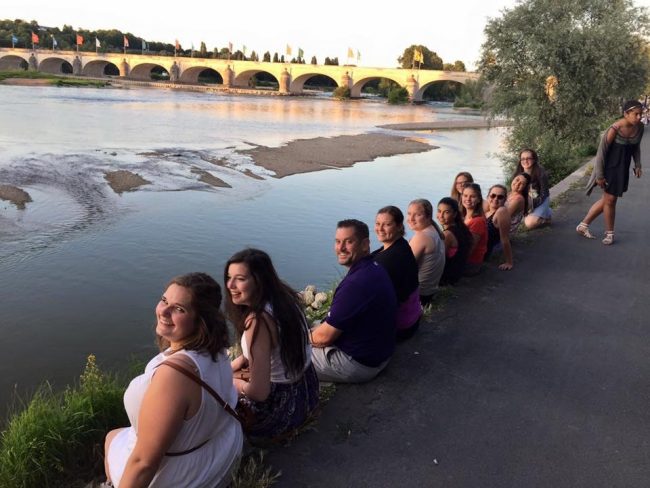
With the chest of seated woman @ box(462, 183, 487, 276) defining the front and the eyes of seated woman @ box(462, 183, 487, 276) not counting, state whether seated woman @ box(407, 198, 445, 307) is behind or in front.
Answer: in front

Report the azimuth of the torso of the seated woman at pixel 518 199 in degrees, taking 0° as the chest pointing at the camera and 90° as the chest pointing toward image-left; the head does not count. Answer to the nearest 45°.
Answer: approximately 45°

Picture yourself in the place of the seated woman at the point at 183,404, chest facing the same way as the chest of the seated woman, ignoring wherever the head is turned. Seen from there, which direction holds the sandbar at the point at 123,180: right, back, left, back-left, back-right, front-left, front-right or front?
front-right

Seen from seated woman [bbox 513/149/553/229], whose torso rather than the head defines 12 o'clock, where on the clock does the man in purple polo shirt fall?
The man in purple polo shirt is roughly at 11 o'clock from the seated woman.

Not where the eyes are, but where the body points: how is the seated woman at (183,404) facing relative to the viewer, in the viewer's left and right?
facing away from the viewer and to the left of the viewer

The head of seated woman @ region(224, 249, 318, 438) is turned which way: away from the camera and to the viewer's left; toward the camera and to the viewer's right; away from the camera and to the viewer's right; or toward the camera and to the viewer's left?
toward the camera and to the viewer's left

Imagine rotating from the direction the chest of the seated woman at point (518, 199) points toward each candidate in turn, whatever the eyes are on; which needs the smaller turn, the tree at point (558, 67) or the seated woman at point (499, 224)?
the seated woman

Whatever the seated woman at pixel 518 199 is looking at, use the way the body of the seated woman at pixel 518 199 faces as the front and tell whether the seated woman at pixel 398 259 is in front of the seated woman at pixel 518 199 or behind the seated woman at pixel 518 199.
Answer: in front

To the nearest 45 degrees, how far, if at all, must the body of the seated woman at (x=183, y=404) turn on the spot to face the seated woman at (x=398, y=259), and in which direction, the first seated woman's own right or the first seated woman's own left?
approximately 90° to the first seated woman's own right

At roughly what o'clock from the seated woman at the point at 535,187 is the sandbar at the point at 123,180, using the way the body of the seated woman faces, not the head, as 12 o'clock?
The sandbar is roughly at 2 o'clock from the seated woman.

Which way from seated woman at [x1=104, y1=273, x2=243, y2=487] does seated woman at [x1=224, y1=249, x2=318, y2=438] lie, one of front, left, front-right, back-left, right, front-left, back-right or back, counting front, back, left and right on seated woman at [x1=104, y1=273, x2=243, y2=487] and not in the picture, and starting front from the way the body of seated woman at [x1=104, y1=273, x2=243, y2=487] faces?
right

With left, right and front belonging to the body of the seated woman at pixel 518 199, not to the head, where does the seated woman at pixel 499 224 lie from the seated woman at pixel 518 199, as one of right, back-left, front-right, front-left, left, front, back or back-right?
front-left
